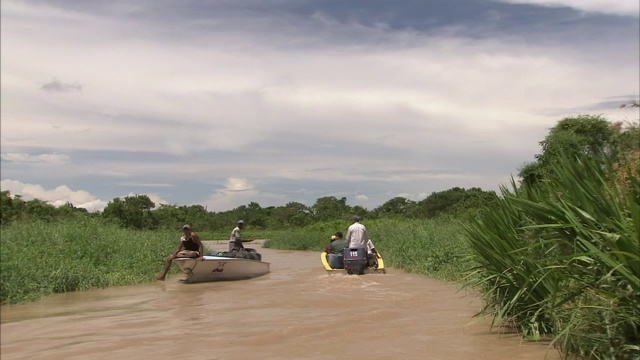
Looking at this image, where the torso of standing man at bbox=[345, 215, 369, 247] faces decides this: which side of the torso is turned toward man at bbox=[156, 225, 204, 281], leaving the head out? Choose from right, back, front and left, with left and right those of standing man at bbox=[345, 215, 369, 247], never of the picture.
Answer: left

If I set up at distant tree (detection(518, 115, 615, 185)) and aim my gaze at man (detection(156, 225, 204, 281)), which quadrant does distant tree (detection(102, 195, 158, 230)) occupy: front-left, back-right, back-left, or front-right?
front-right

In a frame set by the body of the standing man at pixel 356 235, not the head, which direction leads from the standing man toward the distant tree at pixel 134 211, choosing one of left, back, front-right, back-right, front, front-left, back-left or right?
front-left

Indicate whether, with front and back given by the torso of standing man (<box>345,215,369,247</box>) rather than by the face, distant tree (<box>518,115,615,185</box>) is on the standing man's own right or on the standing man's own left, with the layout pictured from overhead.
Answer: on the standing man's own right

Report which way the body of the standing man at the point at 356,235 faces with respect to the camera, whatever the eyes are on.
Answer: away from the camera

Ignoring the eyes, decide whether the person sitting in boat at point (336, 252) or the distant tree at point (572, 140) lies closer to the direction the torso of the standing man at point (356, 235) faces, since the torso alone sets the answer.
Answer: the distant tree
